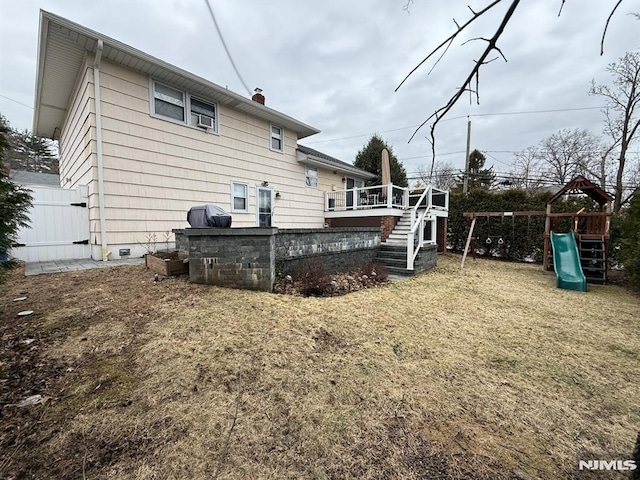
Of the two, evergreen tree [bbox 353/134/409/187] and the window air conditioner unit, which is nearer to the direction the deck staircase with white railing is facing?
the window air conditioner unit

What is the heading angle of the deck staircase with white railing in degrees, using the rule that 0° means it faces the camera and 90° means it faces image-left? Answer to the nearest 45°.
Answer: approximately 0°

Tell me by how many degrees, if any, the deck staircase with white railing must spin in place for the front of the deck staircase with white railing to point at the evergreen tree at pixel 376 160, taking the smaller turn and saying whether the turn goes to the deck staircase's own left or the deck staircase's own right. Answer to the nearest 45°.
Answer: approximately 180°

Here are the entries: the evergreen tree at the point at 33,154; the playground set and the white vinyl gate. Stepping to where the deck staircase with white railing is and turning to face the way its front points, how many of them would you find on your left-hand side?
1

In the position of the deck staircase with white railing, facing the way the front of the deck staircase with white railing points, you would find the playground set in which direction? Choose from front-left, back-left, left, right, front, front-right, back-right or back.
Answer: left

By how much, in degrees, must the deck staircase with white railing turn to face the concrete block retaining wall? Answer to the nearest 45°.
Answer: approximately 45° to its right

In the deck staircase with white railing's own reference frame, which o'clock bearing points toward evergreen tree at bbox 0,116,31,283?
The evergreen tree is roughly at 1 o'clock from the deck staircase with white railing.

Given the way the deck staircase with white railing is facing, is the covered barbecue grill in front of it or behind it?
in front

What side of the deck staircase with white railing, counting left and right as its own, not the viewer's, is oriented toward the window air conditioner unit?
right

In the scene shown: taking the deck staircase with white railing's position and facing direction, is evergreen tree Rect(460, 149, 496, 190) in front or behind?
behind

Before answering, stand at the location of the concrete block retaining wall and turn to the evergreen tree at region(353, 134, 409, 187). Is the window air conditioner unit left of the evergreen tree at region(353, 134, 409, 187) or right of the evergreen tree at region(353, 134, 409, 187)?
left
